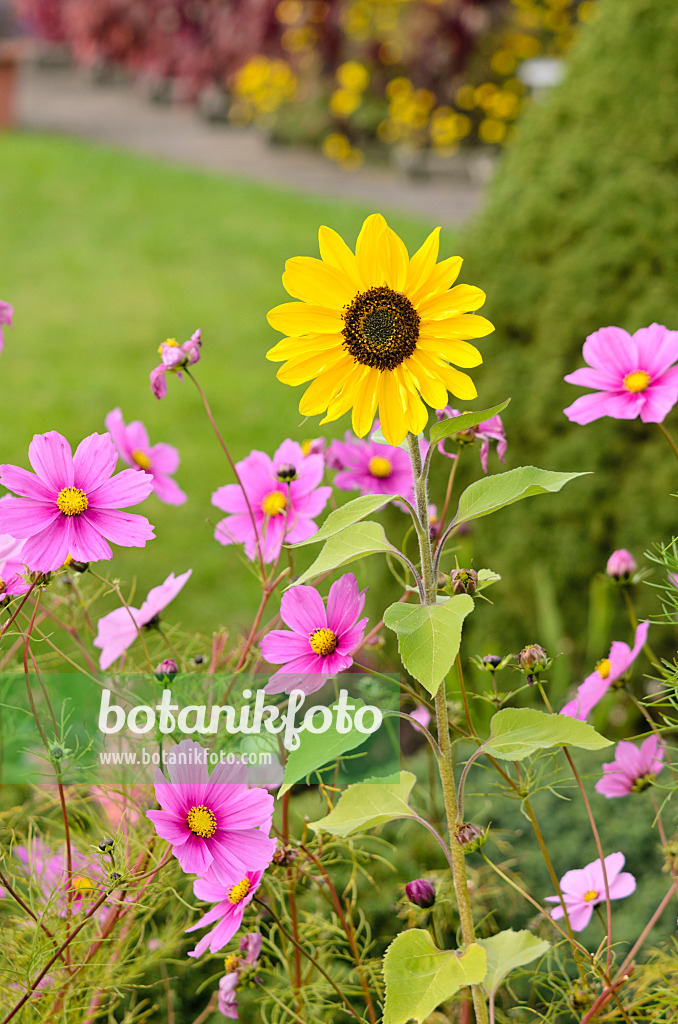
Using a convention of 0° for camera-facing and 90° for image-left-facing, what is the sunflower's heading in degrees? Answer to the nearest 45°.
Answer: approximately 0°
